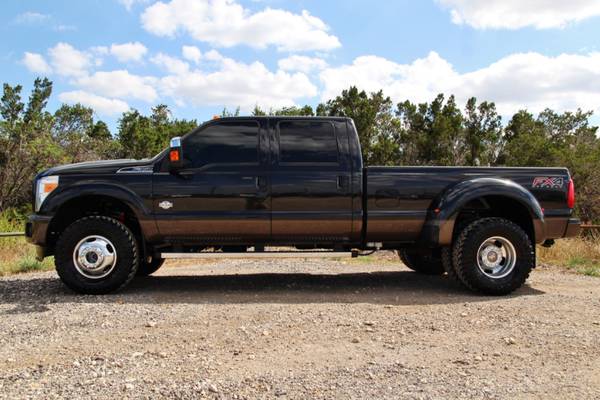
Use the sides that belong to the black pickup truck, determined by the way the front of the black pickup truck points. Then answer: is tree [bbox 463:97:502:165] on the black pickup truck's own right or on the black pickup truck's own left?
on the black pickup truck's own right

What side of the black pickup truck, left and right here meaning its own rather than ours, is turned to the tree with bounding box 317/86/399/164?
right

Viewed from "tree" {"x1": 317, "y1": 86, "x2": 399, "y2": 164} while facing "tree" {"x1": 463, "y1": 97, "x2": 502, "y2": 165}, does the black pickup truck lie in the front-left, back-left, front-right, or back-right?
back-right

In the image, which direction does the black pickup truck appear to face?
to the viewer's left

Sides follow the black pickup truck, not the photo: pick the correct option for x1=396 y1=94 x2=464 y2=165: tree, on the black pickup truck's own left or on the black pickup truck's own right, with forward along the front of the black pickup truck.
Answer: on the black pickup truck's own right

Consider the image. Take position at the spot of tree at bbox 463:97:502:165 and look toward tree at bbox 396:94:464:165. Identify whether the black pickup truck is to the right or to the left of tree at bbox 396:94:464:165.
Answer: left
